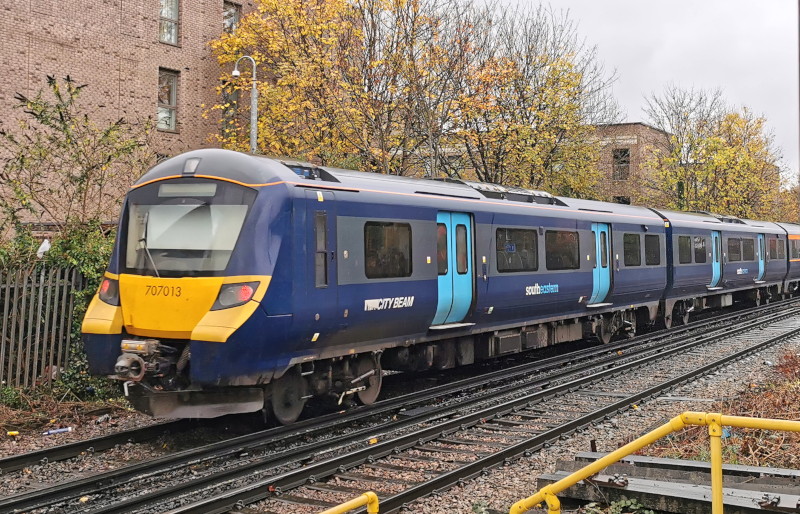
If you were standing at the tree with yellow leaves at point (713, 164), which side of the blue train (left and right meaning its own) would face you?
back

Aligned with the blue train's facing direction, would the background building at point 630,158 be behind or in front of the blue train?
behind

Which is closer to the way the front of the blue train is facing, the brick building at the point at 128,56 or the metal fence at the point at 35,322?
the metal fence

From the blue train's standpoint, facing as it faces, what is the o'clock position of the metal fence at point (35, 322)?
The metal fence is roughly at 2 o'clock from the blue train.

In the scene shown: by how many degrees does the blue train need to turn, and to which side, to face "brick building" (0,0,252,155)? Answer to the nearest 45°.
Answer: approximately 90° to its right

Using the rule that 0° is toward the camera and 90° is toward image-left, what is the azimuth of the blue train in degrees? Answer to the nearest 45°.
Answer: approximately 45°

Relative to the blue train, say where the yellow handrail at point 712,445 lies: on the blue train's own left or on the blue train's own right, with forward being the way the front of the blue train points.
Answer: on the blue train's own left
